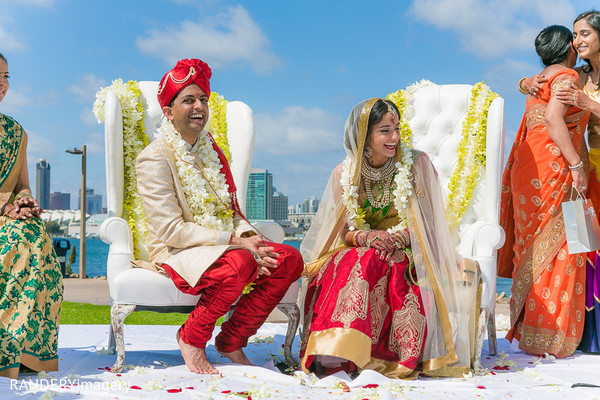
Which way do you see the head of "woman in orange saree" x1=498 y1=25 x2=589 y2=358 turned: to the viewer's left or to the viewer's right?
to the viewer's right

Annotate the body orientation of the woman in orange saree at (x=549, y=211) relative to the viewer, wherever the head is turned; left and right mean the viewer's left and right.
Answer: facing away from the viewer and to the right of the viewer

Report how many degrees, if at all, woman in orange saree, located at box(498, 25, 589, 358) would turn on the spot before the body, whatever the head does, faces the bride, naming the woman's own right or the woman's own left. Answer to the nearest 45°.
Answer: approximately 180°

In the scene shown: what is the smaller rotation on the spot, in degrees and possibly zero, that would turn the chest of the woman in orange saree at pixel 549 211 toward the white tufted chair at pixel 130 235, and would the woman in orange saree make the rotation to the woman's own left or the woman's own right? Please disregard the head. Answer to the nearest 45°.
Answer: approximately 180°

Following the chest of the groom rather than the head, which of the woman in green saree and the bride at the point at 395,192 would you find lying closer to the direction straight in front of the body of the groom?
the bride

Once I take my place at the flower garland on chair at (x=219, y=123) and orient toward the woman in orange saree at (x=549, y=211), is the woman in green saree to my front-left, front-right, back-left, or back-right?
back-right

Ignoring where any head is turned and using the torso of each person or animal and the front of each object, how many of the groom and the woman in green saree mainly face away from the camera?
0

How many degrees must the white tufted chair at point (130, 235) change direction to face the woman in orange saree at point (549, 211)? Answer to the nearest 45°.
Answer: approximately 45° to its left

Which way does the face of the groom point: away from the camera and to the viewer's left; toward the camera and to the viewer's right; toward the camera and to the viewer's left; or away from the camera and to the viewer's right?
toward the camera and to the viewer's right

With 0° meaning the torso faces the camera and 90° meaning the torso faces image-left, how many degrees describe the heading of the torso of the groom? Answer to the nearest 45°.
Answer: approximately 315°

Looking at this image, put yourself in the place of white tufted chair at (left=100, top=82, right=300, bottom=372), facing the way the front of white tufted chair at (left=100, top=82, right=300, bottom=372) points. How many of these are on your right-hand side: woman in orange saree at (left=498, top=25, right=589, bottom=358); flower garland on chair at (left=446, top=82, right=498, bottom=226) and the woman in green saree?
1
